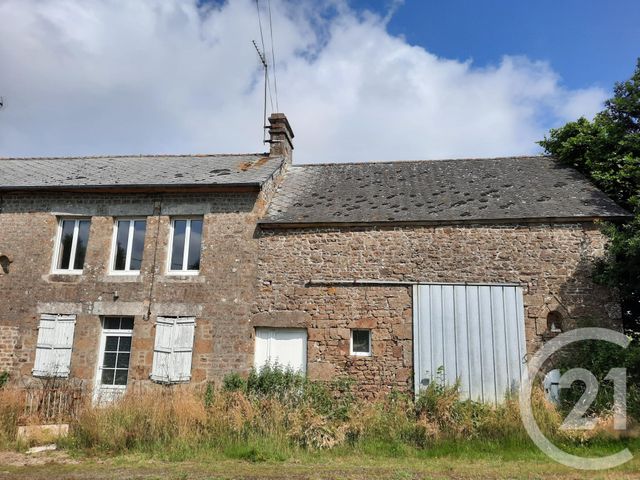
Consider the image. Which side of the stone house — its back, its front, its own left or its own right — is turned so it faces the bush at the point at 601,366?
left

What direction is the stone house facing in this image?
toward the camera

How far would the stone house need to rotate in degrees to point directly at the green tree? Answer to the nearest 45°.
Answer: approximately 90° to its left
